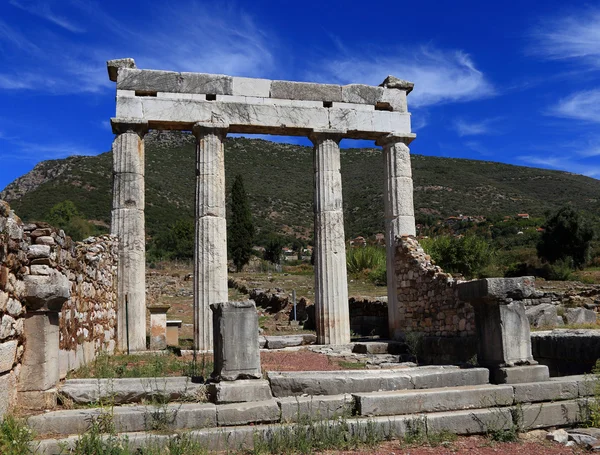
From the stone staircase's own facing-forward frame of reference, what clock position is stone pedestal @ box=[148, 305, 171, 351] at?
The stone pedestal is roughly at 5 o'clock from the stone staircase.

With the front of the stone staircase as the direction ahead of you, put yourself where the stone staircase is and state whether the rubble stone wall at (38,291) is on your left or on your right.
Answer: on your right

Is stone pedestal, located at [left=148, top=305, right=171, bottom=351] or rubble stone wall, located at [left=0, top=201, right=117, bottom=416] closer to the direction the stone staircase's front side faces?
the rubble stone wall

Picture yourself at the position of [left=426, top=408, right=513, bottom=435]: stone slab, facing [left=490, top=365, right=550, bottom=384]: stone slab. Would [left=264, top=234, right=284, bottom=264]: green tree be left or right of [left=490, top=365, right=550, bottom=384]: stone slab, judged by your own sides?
left

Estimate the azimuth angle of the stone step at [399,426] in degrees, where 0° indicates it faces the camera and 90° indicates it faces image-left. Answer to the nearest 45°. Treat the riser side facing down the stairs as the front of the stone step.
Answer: approximately 0°

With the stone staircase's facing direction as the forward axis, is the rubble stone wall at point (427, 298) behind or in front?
behind

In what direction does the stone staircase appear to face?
toward the camera

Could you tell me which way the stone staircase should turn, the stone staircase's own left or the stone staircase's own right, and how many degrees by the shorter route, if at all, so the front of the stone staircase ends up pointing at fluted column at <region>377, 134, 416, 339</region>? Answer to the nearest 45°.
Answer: approximately 180°

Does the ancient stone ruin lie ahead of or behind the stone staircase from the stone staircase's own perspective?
behind

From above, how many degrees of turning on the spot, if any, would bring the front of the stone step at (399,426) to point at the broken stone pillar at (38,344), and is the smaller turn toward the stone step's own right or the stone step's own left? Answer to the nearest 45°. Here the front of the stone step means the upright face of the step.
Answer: approximately 90° to the stone step's own right
